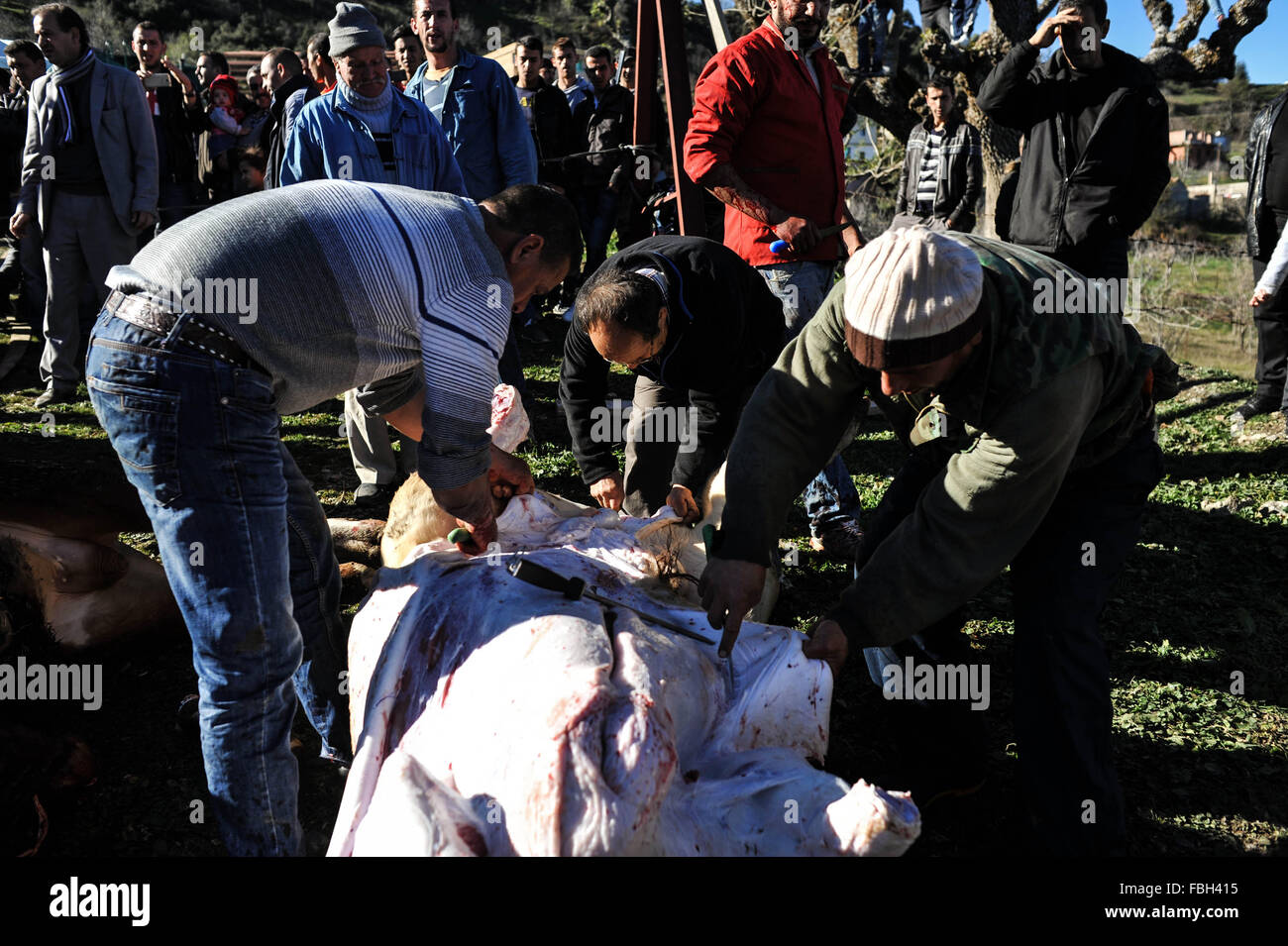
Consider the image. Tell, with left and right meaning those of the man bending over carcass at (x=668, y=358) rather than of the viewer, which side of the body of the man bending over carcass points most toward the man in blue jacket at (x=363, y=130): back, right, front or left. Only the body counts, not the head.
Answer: right

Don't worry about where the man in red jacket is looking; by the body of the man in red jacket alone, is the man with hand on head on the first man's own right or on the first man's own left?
on the first man's own left

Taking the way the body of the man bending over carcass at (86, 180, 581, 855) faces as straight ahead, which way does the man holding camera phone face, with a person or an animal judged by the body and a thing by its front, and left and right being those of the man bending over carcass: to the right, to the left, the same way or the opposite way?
to the right

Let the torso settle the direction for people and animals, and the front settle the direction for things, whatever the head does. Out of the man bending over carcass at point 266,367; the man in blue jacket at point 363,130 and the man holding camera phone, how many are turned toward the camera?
2

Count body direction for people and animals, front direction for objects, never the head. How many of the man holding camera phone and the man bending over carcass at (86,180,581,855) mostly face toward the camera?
1

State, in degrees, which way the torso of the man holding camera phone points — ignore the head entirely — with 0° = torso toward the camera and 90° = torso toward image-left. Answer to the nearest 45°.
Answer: approximately 0°

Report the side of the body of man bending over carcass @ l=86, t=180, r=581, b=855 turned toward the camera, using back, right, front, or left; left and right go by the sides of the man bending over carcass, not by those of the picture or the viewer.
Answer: right

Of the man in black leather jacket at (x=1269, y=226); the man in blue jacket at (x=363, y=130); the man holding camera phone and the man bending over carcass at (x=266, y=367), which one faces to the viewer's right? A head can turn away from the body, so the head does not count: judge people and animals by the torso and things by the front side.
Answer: the man bending over carcass

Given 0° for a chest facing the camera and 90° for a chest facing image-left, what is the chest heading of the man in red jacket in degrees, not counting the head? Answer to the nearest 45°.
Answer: approximately 315°
